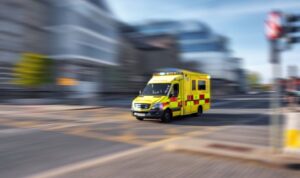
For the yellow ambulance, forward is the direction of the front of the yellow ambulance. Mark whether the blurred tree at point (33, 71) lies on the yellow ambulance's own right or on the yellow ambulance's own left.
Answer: on the yellow ambulance's own right

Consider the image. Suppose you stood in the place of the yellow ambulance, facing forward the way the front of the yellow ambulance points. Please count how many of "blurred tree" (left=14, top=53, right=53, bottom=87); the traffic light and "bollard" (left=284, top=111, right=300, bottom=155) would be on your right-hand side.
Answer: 1

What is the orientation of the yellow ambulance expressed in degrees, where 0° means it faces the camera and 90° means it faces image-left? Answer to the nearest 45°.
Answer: approximately 45°

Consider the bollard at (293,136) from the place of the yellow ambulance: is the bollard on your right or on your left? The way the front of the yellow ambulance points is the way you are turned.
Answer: on your left
